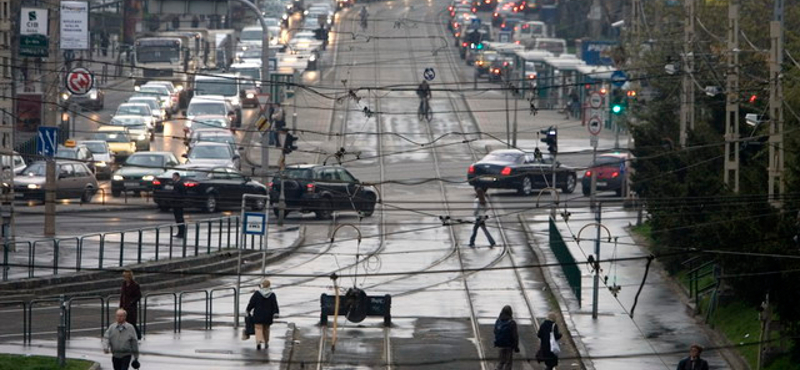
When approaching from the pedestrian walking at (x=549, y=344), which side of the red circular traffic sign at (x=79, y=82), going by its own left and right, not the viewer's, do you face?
front

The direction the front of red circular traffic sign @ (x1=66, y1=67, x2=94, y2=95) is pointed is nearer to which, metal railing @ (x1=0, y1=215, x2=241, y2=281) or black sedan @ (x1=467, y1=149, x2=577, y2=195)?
the metal railing

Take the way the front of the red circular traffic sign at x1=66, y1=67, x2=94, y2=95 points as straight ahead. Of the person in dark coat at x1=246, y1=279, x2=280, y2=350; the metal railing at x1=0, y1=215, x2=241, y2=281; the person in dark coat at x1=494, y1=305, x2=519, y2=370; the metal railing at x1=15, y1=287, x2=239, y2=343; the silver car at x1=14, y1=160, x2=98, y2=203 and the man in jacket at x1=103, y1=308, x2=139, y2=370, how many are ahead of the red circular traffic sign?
6

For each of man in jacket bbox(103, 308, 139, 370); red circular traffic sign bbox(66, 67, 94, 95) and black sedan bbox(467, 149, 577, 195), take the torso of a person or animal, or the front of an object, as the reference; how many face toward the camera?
2

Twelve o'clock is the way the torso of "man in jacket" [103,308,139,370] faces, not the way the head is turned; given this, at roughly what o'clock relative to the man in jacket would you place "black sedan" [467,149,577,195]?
The black sedan is roughly at 7 o'clock from the man in jacket.

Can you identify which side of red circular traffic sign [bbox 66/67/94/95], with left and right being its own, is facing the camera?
front

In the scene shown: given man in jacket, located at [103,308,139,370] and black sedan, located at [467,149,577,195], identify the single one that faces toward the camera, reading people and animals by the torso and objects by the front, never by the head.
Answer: the man in jacket

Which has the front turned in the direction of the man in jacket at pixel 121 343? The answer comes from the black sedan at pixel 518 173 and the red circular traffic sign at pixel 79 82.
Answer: the red circular traffic sign

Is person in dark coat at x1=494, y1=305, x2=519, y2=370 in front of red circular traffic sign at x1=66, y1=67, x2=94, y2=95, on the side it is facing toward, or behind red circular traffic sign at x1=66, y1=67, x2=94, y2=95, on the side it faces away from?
in front

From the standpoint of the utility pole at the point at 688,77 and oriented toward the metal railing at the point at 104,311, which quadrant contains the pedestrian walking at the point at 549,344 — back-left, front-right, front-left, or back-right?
front-left

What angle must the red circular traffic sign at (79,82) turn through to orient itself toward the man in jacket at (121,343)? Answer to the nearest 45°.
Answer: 0° — it already faces them

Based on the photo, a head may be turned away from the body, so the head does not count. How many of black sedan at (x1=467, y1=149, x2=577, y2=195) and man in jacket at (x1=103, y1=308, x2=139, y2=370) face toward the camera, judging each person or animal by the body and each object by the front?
1

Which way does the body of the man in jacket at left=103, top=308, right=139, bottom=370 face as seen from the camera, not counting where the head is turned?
toward the camera

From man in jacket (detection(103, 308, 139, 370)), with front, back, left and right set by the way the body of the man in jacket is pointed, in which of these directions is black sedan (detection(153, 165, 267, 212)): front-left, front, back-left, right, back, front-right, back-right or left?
back

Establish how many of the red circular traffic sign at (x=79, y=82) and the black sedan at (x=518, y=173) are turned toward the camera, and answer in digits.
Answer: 1
